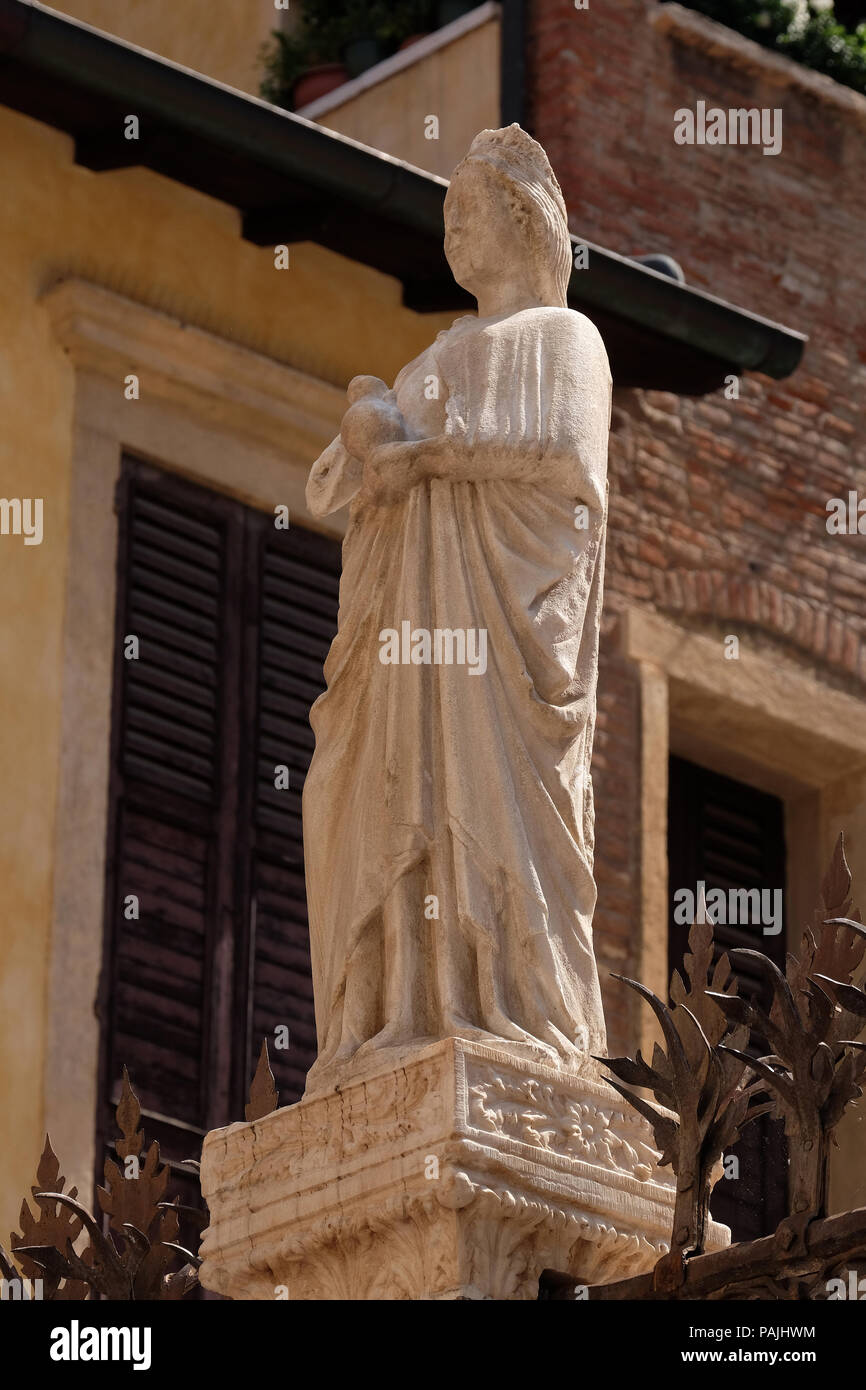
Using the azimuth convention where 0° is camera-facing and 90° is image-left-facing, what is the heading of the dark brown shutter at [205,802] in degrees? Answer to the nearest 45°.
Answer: approximately 315°

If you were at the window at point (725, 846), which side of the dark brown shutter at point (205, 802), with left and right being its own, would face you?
left

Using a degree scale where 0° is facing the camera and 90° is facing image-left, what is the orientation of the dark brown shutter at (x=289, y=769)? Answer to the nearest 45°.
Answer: approximately 315°

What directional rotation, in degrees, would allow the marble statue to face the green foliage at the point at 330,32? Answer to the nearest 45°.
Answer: approximately 135° to its right

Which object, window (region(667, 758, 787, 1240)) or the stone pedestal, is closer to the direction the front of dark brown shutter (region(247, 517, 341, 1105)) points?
the stone pedestal

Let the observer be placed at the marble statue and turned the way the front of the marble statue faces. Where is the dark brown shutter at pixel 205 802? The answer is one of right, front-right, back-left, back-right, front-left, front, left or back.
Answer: back-right
